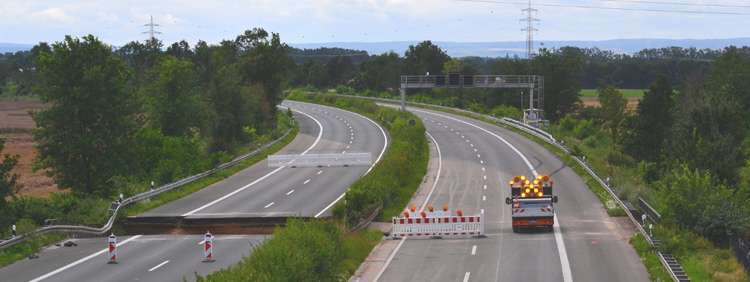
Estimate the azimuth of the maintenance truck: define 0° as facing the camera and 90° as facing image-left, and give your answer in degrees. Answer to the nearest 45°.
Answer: approximately 180°

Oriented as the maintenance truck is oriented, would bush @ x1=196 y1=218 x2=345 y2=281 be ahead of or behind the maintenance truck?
behind

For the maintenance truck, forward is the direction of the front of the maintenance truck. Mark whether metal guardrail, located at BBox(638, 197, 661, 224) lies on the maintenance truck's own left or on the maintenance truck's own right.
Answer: on the maintenance truck's own right
